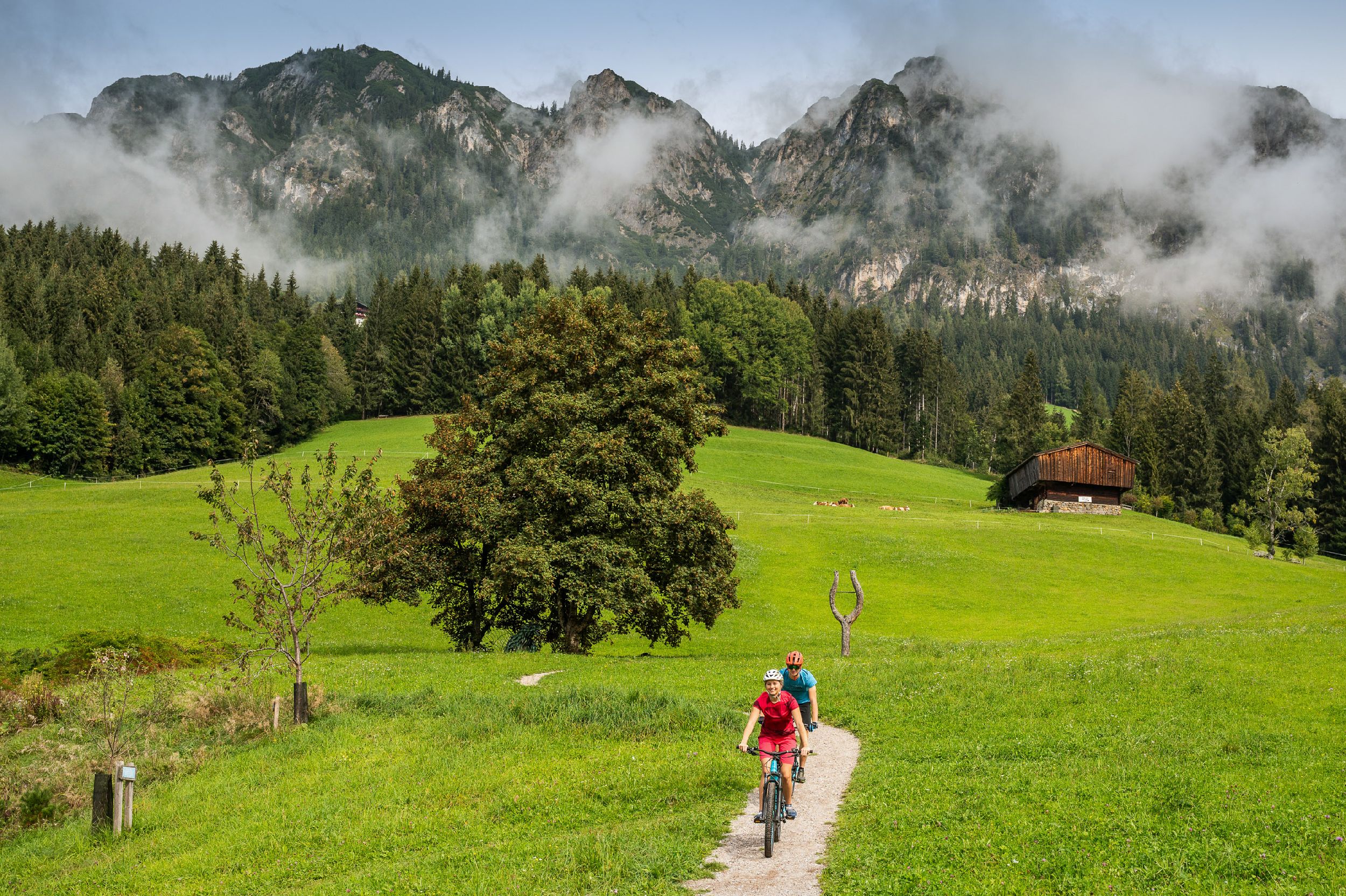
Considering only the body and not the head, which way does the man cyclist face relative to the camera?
toward the camera

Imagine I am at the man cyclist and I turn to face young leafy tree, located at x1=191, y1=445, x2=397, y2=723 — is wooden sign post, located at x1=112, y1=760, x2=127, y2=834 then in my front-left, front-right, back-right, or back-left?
front-left

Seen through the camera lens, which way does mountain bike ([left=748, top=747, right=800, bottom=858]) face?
facing the viewer

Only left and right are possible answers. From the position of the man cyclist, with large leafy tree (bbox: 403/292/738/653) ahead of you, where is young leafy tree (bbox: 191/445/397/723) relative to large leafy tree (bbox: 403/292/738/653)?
left

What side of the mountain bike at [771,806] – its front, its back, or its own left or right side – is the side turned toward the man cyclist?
back

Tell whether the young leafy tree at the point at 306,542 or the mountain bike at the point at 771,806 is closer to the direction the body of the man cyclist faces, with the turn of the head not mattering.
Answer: the mountain bike

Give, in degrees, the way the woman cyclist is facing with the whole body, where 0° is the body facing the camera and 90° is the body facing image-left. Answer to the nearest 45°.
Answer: approximately 0°

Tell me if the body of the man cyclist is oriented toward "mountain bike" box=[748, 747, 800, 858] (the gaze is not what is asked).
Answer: yes

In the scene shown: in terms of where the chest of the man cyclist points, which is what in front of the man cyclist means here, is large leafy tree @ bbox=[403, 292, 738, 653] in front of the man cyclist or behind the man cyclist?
behind

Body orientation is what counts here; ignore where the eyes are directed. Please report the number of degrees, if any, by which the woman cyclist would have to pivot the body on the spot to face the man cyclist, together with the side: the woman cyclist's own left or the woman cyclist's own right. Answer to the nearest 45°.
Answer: approximately 180°
